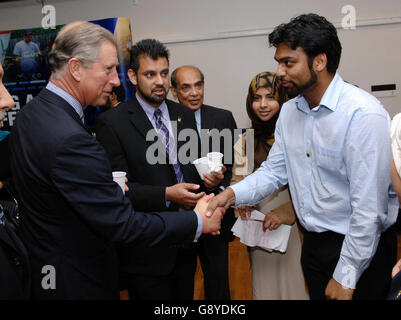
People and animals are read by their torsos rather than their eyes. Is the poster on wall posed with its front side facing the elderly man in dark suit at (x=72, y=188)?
yes

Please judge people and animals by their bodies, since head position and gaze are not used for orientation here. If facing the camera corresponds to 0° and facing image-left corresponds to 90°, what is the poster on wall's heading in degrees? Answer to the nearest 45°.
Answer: approximately 0°

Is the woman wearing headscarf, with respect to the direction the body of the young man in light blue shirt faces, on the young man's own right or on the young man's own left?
on the young man's own right

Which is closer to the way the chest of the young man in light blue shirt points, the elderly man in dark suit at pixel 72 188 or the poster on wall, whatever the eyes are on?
the elderly man in dark suit

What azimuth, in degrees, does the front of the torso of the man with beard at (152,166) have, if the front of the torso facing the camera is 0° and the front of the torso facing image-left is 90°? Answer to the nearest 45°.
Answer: approximately 315°

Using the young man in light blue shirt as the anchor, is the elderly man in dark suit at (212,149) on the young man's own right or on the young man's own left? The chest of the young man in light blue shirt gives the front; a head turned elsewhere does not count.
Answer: on the young man's own right

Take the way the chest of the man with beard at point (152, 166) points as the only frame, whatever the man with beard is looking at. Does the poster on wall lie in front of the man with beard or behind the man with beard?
behind

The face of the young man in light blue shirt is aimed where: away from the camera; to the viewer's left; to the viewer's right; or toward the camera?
to the viewer's left

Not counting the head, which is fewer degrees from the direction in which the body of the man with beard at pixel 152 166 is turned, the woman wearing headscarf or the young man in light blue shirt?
the young man in light blue shirt
